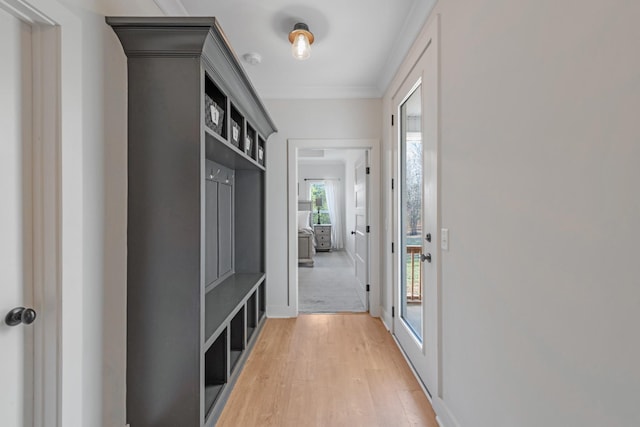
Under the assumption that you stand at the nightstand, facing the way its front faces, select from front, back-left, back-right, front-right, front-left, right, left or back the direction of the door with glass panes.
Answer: front

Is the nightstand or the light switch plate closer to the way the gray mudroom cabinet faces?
the light switch plate

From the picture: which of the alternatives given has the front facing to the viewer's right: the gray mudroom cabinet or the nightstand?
the gray mudroom cabinet

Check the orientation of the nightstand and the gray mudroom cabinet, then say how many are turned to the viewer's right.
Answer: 1

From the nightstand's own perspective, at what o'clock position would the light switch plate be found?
The light switch plate is roughly at 12 o'clock from the nightstand.

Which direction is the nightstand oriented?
toward the camera

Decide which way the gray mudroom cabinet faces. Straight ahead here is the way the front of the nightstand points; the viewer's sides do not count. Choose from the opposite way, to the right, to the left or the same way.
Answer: to the left

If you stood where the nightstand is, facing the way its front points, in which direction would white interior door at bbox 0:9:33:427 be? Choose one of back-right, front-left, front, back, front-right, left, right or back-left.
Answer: front

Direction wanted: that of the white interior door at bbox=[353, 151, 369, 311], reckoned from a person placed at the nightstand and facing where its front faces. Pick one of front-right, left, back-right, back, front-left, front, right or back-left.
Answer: front

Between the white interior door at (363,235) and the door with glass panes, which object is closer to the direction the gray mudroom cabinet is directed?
the door with glass panes

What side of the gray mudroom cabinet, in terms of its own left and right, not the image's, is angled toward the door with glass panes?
front

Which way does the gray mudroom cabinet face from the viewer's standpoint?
to the viewer's right

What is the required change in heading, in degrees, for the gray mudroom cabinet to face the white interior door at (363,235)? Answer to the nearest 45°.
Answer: approximately 45° to its left

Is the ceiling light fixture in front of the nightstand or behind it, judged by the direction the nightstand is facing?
in front
